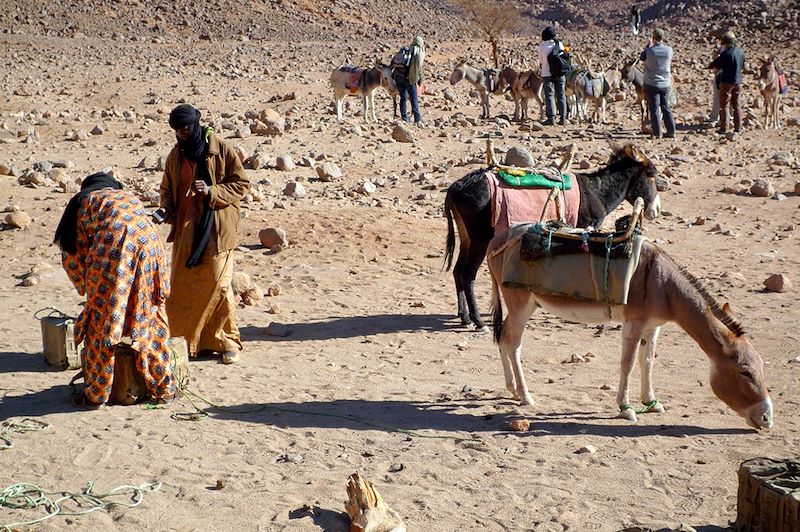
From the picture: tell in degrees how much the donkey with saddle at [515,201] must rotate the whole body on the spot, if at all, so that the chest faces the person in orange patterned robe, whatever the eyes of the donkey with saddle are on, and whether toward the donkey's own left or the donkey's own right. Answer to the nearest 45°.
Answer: approximately 135° to the donkey's own right

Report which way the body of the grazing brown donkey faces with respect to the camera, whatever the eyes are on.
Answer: to the viewer's right

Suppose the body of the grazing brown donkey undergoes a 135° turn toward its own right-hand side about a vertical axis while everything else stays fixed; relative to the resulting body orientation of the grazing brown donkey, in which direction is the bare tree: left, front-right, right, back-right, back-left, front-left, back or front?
back-right

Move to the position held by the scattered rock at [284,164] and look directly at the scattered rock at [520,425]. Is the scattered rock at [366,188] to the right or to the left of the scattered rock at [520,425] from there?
left

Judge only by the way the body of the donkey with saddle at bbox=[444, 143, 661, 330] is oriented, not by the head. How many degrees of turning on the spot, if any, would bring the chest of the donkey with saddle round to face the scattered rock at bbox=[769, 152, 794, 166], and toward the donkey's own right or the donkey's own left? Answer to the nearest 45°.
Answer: approximately 45° to the donkey's own left

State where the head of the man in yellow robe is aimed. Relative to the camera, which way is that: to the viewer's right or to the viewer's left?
to the viewer's left

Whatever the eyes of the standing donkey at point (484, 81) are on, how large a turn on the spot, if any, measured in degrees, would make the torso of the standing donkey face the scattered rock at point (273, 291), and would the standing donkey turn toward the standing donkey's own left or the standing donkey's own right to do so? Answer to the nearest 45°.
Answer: approximately 90° to the standing donkey's own left

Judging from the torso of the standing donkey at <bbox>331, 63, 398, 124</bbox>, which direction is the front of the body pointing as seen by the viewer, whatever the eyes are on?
to the viewer's right

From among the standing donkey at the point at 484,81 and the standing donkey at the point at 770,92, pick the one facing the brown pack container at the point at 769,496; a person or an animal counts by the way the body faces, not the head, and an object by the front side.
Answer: the standing donkey at the point at 770,92

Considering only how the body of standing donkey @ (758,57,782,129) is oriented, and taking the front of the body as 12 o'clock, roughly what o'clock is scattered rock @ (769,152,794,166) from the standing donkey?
The scattered rock is roughly at 12 o'clock from the standing donkey.

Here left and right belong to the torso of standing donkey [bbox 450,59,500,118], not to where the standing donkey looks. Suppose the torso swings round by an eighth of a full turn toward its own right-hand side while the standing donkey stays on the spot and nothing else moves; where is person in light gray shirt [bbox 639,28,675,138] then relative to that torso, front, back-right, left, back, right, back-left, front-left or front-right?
back

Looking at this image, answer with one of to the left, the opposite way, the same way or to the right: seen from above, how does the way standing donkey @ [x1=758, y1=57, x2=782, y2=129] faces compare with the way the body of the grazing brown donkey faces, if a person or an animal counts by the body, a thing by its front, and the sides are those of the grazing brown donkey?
to the right

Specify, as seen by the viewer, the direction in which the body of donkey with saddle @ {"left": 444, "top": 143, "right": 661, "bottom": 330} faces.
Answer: to the viewer's right

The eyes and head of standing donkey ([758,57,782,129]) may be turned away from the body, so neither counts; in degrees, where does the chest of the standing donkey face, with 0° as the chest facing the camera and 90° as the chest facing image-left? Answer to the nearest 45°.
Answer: approximately 0°

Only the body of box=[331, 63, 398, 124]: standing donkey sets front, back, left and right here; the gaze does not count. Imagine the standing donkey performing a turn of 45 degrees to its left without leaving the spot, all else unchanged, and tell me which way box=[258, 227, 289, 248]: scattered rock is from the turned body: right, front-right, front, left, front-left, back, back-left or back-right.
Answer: back-right

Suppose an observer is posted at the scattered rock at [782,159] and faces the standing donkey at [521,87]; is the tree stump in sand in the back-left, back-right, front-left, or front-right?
back-left

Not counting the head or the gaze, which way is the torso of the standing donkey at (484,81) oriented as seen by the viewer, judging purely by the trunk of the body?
to the viewer's left
